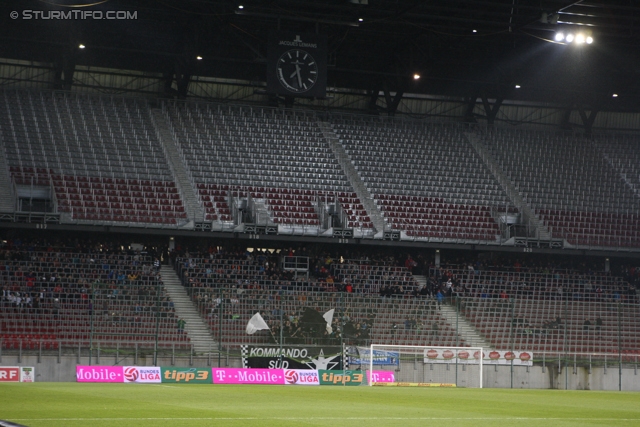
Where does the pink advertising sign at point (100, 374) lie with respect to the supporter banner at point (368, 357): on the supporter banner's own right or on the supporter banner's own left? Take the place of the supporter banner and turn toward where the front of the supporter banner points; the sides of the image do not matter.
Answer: on the supporter banner's own right

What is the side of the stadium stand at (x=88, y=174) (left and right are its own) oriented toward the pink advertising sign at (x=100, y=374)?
front

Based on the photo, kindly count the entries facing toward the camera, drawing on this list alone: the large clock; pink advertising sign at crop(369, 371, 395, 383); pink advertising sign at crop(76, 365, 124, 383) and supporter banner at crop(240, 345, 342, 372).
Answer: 4

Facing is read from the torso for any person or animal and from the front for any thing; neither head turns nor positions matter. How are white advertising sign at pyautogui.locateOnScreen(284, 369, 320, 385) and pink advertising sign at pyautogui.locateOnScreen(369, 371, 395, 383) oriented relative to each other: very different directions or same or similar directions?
same or similar directions

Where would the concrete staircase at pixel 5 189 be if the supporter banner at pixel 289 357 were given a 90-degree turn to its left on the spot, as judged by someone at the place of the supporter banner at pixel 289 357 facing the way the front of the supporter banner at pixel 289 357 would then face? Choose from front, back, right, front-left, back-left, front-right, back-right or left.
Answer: back-left

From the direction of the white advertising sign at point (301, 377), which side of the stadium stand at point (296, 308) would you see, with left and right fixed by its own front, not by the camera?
front

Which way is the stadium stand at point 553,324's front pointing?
toward the camera

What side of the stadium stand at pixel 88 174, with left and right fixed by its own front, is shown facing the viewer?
front

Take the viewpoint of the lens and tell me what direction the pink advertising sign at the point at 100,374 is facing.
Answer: facing the viewer

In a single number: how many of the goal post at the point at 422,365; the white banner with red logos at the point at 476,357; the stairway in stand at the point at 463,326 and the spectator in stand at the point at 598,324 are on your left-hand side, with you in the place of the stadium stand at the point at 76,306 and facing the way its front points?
4

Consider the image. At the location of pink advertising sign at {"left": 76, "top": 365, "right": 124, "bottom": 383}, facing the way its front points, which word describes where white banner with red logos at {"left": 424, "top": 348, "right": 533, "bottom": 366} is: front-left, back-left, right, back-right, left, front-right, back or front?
left

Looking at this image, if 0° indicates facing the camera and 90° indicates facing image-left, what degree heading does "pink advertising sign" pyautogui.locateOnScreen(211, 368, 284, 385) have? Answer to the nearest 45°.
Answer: approximately 0°

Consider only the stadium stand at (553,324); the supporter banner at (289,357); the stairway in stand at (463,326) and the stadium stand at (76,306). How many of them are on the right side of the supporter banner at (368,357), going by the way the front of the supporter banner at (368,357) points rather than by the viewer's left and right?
2
